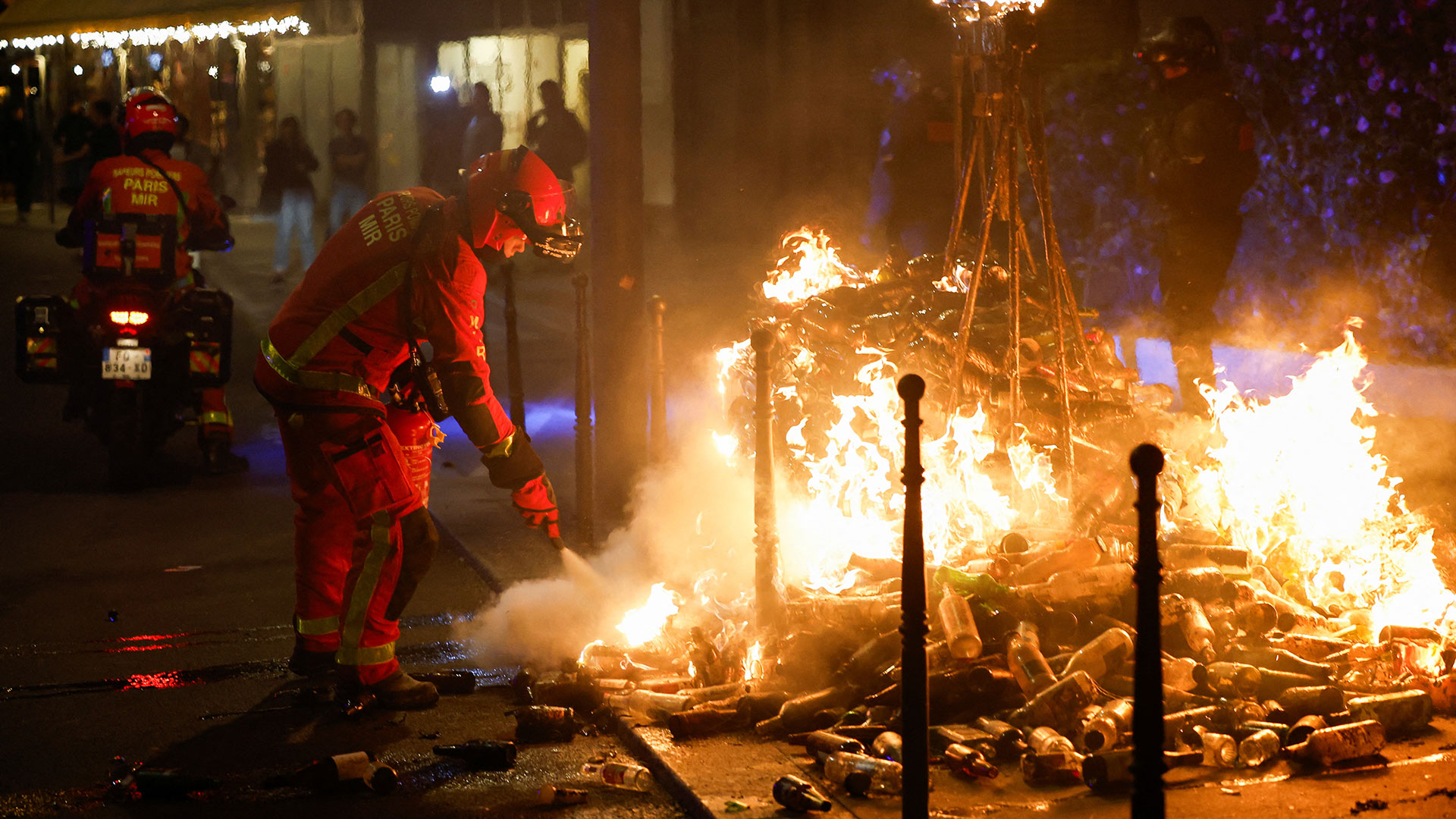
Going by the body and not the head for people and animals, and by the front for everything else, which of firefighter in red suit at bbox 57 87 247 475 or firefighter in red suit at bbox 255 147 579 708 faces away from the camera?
firefighter in red suit at bbox 57 87 247 475

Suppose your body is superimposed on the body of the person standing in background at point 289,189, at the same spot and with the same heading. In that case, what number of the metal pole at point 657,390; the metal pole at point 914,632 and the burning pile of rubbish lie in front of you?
3

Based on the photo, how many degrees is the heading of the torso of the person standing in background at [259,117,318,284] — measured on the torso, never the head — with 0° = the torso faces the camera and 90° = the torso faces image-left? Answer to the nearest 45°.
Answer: approximately 0°

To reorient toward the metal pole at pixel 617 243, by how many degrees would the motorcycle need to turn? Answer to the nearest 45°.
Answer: approximately 135° to its right

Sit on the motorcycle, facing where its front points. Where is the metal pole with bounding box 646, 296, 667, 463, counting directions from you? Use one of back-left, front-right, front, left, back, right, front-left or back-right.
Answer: back-right

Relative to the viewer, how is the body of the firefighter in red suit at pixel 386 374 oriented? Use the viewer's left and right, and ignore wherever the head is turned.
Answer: facing to the right of the viewer

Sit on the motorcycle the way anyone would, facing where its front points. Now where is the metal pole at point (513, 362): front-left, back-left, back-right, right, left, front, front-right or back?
back-right

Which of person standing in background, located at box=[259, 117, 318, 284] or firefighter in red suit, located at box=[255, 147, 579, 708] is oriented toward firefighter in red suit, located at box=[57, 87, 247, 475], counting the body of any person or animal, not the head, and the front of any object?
the person standing in background

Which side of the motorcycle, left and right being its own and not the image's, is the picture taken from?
back

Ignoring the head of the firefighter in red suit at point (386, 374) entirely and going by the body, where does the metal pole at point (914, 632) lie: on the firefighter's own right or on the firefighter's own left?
on the firefighter's own right

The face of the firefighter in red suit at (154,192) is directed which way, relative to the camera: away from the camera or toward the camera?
away from the camera

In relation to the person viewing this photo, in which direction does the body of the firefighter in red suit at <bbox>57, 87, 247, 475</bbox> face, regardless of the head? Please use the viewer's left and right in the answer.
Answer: facing away from the viewer
